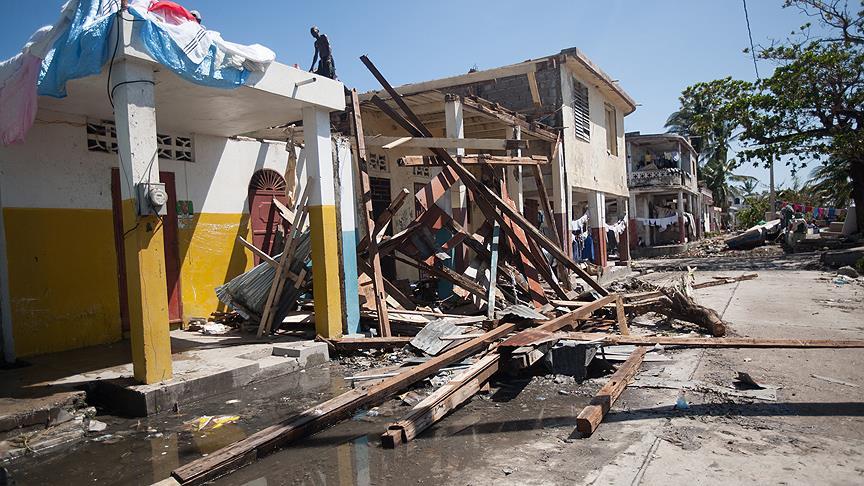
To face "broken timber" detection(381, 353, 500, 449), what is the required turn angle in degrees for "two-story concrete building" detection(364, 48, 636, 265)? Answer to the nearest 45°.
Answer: approximately 45° to its right

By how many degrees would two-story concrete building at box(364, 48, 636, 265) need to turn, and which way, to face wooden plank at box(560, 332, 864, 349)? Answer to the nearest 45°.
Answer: approximately 45° to its right

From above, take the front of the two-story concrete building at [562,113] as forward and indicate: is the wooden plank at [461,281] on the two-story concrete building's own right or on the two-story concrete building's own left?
on the two-story concrete building's own right

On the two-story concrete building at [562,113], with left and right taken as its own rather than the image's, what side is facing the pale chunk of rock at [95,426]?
right

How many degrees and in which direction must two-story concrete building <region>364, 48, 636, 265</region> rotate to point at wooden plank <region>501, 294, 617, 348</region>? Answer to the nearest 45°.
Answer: approximately 45° to its right

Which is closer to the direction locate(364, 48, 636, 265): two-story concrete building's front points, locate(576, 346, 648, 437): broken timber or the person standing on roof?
the broken timber

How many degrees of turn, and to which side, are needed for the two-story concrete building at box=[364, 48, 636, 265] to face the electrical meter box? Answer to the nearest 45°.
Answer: approximately 90° to its right

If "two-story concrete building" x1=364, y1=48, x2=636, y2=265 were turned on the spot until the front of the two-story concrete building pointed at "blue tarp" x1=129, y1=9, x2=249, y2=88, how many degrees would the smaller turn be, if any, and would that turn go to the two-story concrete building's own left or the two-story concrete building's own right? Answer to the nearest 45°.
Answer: approximately 90° to the two-story concrete building's own right

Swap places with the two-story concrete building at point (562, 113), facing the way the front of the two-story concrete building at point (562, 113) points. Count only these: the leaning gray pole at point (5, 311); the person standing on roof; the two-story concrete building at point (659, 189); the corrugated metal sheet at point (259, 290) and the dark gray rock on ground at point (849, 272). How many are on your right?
3

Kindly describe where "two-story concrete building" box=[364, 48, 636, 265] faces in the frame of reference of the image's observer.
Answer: facing the viewer and to the right of the viewer

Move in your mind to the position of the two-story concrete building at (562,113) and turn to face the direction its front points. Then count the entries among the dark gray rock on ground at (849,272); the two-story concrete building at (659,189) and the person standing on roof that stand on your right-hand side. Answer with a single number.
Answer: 1
